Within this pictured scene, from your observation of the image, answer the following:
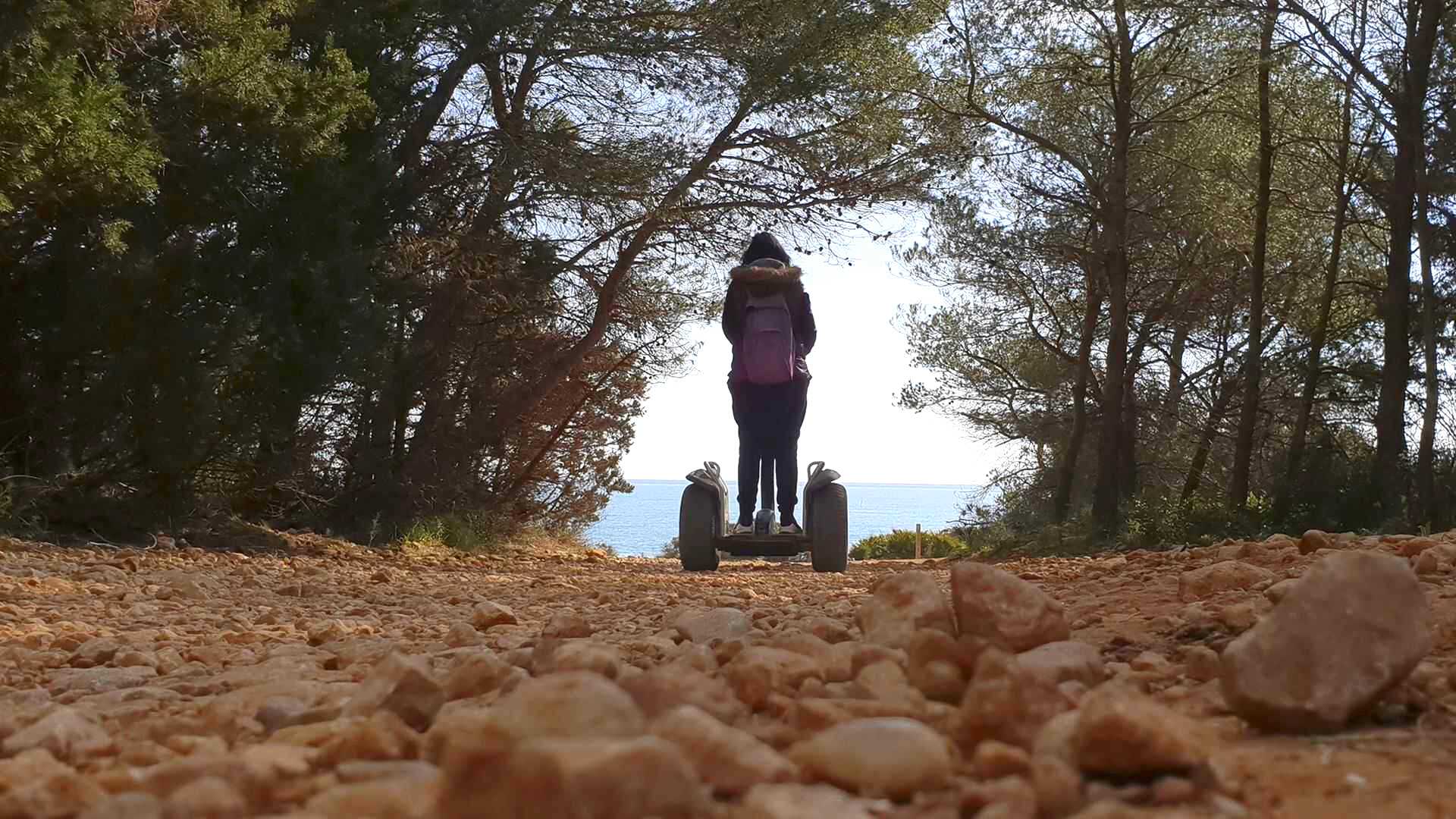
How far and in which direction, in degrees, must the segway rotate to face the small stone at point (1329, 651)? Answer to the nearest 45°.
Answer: approximately 180°

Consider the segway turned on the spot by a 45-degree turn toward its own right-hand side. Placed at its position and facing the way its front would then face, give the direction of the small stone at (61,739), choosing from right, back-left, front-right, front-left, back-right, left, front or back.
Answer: back-right

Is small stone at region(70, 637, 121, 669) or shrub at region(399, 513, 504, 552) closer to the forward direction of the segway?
the shrub

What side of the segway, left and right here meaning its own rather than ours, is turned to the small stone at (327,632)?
back

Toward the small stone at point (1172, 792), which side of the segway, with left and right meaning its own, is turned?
back

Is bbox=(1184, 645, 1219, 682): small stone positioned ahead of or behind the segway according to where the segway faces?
behind

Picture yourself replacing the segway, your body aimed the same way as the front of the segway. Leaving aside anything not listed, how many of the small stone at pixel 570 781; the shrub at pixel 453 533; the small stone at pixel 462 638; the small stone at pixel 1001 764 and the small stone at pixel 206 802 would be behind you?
4

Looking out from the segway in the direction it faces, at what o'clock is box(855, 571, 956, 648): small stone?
The small stone is roughly at 6 o'clock from the segway.

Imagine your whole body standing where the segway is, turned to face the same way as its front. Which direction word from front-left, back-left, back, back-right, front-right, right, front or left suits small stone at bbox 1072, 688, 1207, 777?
back

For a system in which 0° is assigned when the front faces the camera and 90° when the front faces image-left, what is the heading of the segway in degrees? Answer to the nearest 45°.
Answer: approximately 180°

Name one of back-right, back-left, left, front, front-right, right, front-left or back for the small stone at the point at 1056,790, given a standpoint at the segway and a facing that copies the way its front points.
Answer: back

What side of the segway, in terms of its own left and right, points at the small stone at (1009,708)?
back

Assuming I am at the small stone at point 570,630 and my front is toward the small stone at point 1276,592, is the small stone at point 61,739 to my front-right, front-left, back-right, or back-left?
back-right

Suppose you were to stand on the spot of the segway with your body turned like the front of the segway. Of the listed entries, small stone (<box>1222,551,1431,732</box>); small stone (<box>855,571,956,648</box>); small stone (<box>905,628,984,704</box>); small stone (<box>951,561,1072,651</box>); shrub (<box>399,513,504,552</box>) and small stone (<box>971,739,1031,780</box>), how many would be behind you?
5

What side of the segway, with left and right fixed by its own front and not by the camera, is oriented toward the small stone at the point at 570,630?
back

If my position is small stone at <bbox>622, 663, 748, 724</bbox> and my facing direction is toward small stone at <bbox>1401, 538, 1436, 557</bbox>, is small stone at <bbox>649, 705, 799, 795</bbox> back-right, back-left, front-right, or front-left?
back-right

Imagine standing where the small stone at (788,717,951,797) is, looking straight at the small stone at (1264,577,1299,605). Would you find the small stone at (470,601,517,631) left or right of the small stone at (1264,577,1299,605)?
left

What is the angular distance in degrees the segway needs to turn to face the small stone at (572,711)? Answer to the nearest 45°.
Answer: approximately 180°

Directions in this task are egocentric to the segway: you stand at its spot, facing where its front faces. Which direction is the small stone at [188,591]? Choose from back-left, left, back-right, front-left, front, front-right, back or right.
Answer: back-left
